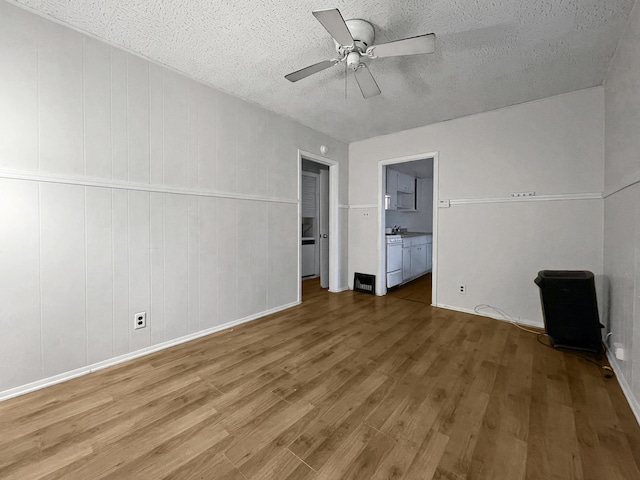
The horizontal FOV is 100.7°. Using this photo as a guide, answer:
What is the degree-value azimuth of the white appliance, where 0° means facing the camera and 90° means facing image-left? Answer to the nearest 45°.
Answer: approximately 315°

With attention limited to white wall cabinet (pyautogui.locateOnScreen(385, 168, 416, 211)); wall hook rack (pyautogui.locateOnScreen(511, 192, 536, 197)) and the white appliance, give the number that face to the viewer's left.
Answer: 0

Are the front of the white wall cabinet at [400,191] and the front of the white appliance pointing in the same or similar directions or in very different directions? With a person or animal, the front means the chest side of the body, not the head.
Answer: same or similar directions

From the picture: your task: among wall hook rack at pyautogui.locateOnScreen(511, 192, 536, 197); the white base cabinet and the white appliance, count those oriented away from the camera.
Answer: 0

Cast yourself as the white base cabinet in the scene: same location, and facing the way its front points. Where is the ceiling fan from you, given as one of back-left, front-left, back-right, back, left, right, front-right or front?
front-right

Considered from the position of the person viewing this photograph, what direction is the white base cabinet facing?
facing the viewer and to the right of the viewer

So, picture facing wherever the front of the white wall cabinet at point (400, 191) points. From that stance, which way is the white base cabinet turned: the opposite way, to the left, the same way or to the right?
the same way

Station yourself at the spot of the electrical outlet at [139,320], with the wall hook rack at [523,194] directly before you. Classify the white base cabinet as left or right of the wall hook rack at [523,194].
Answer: left

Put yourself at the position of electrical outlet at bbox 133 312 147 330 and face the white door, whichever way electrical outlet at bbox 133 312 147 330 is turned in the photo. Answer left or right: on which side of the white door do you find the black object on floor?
right

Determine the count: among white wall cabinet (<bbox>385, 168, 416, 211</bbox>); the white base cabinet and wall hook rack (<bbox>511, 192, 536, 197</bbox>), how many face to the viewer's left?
0

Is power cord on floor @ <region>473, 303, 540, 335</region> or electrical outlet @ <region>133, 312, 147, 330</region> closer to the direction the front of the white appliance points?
the power cord on floor

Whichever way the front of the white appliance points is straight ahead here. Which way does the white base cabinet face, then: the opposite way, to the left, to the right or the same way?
the same way

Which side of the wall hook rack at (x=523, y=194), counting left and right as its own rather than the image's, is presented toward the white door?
right

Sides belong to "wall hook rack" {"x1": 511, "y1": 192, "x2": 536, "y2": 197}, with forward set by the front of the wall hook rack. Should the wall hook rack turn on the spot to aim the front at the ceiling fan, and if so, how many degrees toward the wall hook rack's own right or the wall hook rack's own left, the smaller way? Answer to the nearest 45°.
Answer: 0° — it already faces it

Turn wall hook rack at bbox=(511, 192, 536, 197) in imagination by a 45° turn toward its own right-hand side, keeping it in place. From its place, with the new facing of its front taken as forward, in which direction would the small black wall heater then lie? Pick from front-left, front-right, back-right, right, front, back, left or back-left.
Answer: front-right

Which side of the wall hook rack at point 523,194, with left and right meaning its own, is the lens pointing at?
front

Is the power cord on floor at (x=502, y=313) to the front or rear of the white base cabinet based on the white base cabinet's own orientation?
to the front
